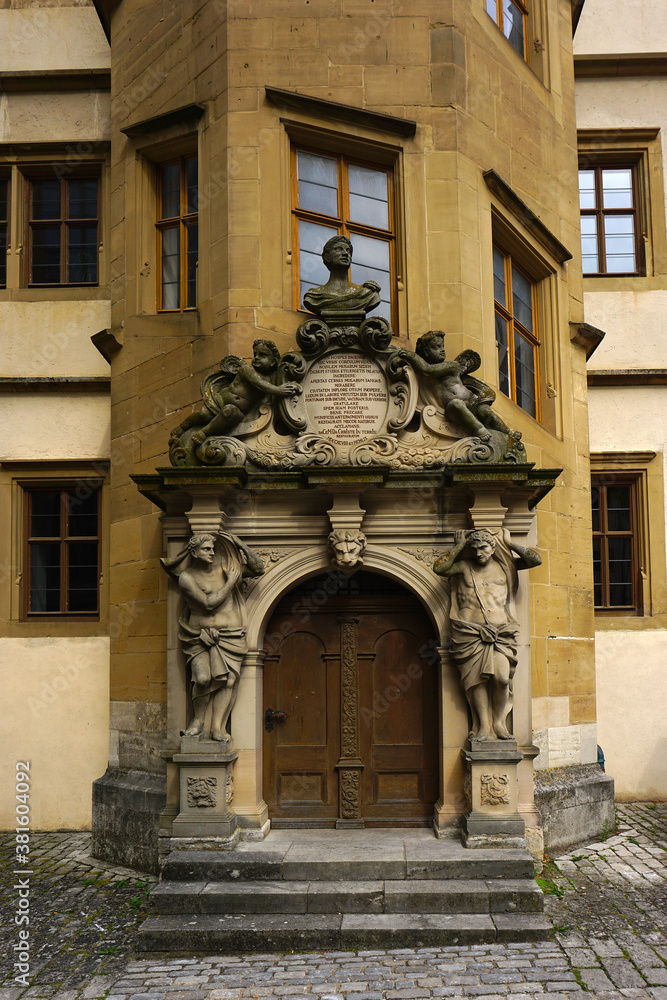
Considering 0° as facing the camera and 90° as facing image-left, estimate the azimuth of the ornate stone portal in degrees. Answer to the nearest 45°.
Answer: approximately 0°

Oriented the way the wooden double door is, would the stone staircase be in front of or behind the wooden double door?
in front

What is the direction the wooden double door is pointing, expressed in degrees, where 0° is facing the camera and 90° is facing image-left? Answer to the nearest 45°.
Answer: approximately 0°

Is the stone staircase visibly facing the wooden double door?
no

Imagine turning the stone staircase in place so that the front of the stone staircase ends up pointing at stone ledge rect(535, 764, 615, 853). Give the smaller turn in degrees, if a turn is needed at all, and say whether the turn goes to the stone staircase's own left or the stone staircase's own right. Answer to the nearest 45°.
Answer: approximately 135° to the stone staircase's own left

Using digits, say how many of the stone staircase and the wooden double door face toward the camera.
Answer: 2

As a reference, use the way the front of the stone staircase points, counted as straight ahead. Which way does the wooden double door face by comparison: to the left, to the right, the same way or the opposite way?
the same way

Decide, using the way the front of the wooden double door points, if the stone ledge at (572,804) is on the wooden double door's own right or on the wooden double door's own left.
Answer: on the wooden double door's own left

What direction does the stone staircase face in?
toward the camera
